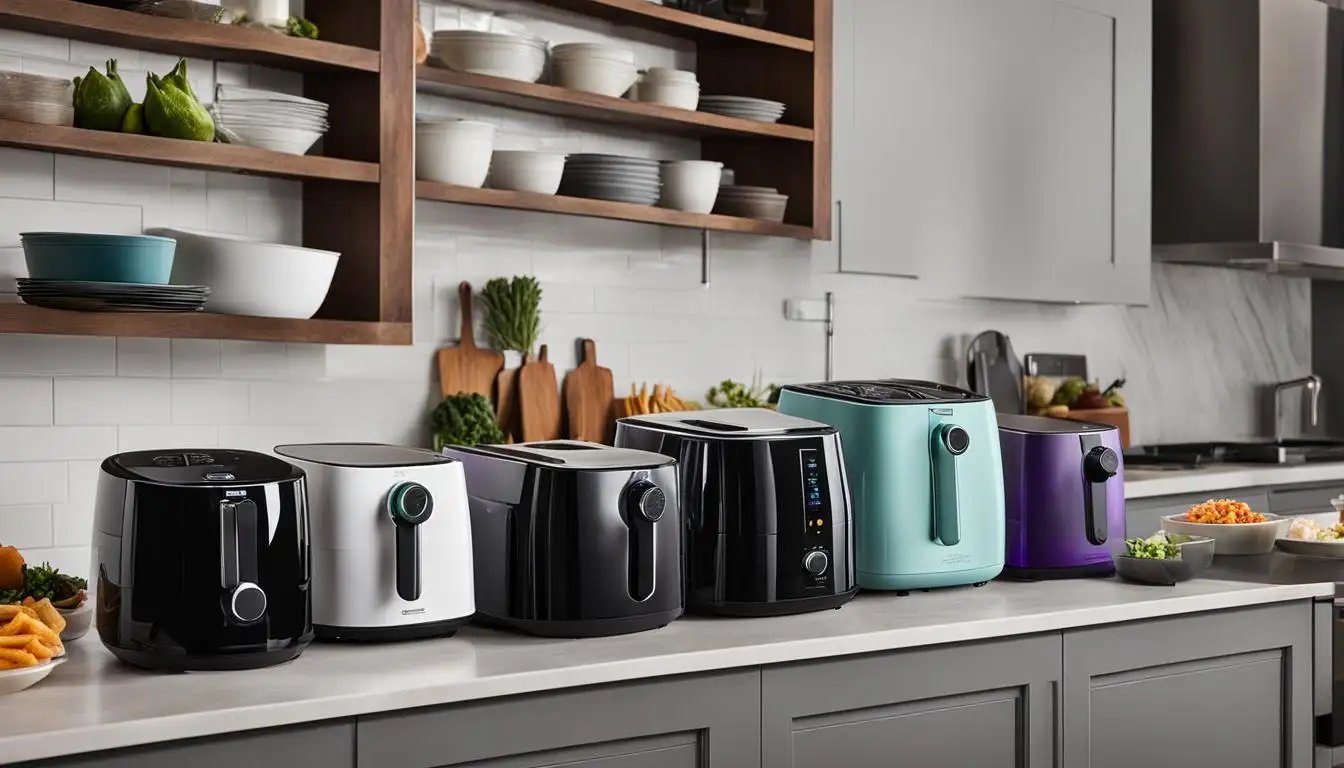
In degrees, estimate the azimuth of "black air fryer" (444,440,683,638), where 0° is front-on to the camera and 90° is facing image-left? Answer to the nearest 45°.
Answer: approximately 315°

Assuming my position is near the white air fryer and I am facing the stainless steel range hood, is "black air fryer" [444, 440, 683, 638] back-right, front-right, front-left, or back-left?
front-right

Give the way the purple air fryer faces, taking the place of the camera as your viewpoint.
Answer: facing the viewer and to the right of the viewer

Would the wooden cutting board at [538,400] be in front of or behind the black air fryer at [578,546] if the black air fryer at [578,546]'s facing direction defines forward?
behind

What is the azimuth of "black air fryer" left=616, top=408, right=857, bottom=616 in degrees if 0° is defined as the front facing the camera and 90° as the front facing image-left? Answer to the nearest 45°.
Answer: approximately 315°

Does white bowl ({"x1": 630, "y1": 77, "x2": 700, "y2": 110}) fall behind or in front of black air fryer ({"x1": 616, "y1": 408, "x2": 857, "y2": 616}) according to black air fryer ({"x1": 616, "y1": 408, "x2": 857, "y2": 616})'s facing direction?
behind

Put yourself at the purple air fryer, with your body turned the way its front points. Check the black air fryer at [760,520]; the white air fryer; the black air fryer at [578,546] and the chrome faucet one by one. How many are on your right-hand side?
3

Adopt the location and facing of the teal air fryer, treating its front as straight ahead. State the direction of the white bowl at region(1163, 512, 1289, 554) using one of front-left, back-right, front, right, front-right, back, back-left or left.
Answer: left

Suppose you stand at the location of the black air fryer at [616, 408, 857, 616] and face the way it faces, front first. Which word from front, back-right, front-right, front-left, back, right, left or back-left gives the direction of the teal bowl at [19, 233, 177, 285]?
back-right

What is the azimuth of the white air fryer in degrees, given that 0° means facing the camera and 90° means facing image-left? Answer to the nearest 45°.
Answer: approximately 315°
